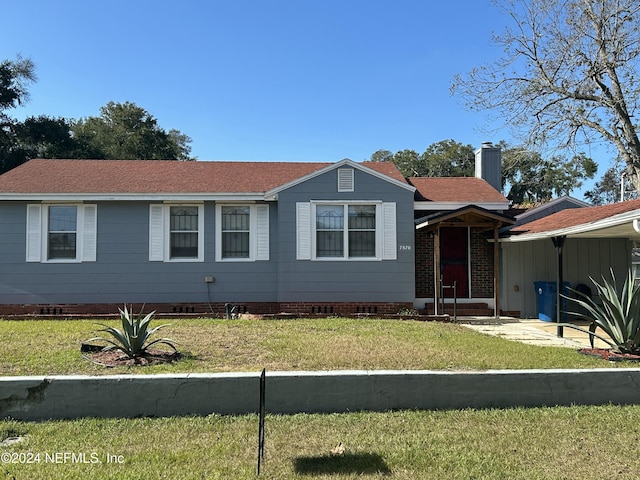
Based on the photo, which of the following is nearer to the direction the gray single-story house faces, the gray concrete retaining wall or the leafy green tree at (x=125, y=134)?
the gray concrete retaining wall

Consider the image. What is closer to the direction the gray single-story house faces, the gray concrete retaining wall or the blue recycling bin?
the gray concrete retaining wall

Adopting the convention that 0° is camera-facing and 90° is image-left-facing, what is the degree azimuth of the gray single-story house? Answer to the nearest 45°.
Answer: approximately 0°

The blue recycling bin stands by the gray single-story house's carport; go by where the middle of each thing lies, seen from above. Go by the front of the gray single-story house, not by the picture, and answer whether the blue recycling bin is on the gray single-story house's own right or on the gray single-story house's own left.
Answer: on the gray single-story house's own left

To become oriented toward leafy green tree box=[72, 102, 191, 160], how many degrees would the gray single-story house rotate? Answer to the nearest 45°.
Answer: approximately 135° to its right

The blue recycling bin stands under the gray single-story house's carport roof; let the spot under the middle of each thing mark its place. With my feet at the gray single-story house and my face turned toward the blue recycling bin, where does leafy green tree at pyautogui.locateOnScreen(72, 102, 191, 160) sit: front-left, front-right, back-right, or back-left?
back-left

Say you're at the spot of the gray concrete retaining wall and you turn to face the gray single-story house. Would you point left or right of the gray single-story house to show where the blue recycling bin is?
right
